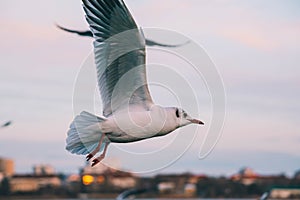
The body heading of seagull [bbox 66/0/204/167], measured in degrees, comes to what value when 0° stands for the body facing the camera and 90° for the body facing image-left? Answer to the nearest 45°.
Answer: approximately 270°
